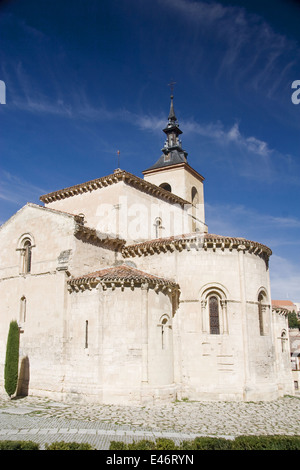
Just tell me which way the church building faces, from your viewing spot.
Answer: facing away from the viewer and to the left of the viewer

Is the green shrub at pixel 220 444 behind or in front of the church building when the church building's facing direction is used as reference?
behind

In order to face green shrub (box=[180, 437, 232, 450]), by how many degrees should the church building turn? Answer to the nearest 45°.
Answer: approximately 135° to its left

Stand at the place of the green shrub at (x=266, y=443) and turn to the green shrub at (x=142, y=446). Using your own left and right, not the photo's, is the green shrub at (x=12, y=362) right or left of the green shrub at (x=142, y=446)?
right

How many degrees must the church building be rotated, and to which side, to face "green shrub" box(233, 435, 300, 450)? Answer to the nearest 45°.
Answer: approximately 135° to its left

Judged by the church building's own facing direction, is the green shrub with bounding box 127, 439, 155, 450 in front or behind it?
behind
